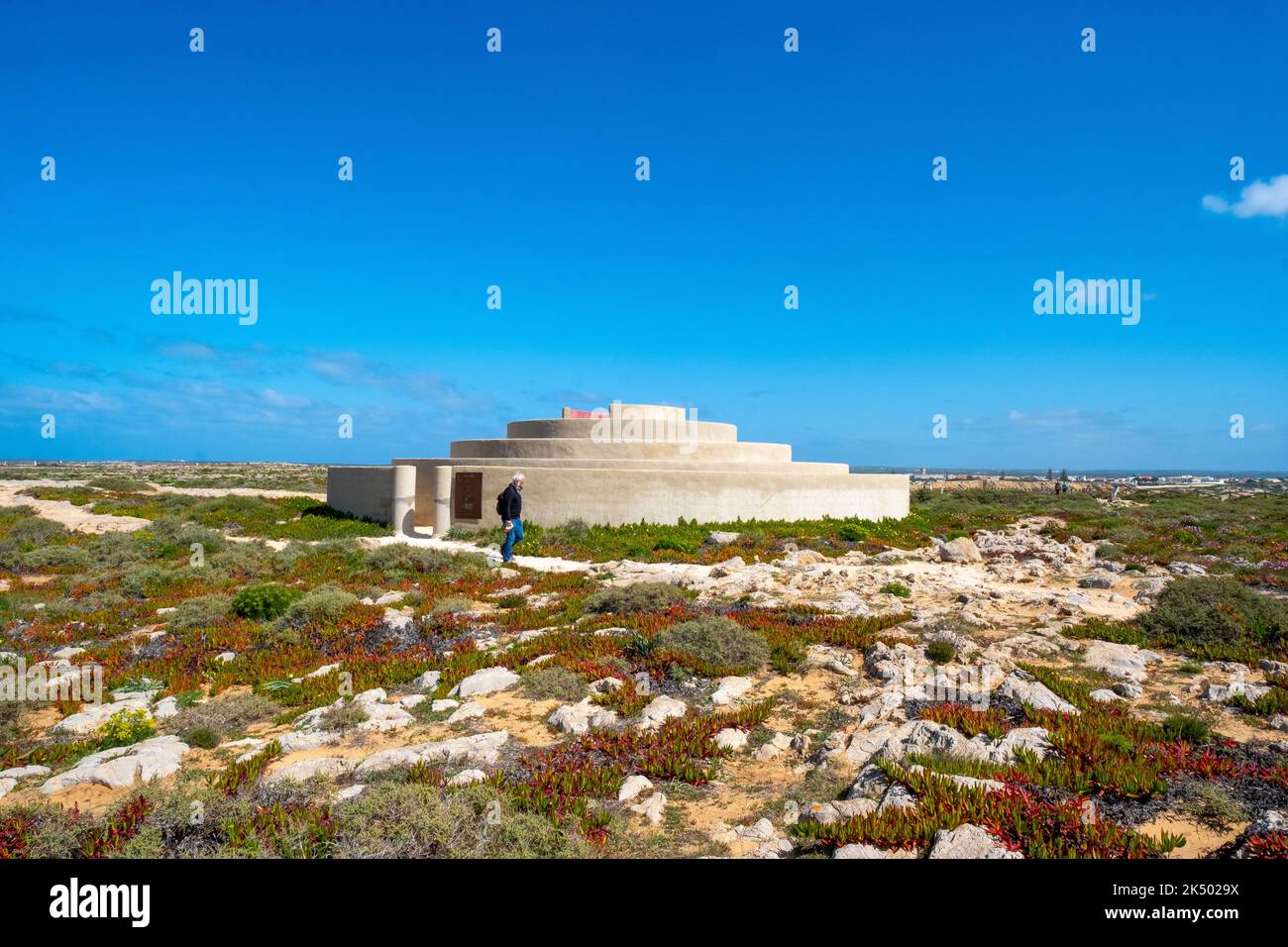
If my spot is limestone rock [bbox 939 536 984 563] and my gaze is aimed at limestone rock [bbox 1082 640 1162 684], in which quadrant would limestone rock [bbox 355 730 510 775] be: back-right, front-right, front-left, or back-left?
front-right

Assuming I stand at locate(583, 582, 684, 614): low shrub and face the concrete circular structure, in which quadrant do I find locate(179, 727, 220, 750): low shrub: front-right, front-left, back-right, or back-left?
back-left

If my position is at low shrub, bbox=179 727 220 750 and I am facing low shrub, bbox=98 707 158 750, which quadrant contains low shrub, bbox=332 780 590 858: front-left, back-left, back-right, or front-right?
back-left

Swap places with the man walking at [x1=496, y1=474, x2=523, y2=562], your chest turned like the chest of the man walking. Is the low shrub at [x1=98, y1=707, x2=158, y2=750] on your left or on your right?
on your right

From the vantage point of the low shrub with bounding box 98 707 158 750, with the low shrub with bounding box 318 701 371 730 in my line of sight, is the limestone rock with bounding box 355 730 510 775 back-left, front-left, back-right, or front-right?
front-right
